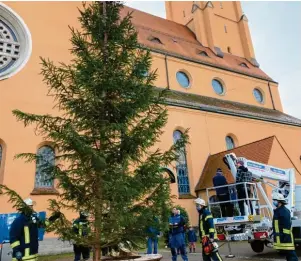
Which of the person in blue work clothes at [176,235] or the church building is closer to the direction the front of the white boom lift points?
the church building

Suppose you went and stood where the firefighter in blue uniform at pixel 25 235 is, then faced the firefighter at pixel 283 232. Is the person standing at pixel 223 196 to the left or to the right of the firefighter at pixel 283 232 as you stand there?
left

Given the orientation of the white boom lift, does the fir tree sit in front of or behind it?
behind

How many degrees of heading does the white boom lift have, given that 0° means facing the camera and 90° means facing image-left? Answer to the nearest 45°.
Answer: approximately 225°

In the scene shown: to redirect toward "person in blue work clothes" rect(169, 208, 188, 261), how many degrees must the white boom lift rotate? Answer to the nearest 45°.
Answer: approximately 180°

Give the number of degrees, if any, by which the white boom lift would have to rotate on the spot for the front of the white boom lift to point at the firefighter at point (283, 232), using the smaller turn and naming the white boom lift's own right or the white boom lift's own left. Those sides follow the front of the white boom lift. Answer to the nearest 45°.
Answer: approximately 135° to the white boom lift's own right

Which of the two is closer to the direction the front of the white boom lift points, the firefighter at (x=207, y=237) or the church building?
the church building

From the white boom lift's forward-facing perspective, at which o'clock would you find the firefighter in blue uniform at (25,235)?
The firefighter in blue uniform is roughly at 6 o'clock from the white boom lift.

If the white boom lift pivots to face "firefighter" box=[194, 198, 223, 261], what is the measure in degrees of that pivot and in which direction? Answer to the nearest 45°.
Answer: approximately 135° to its right
